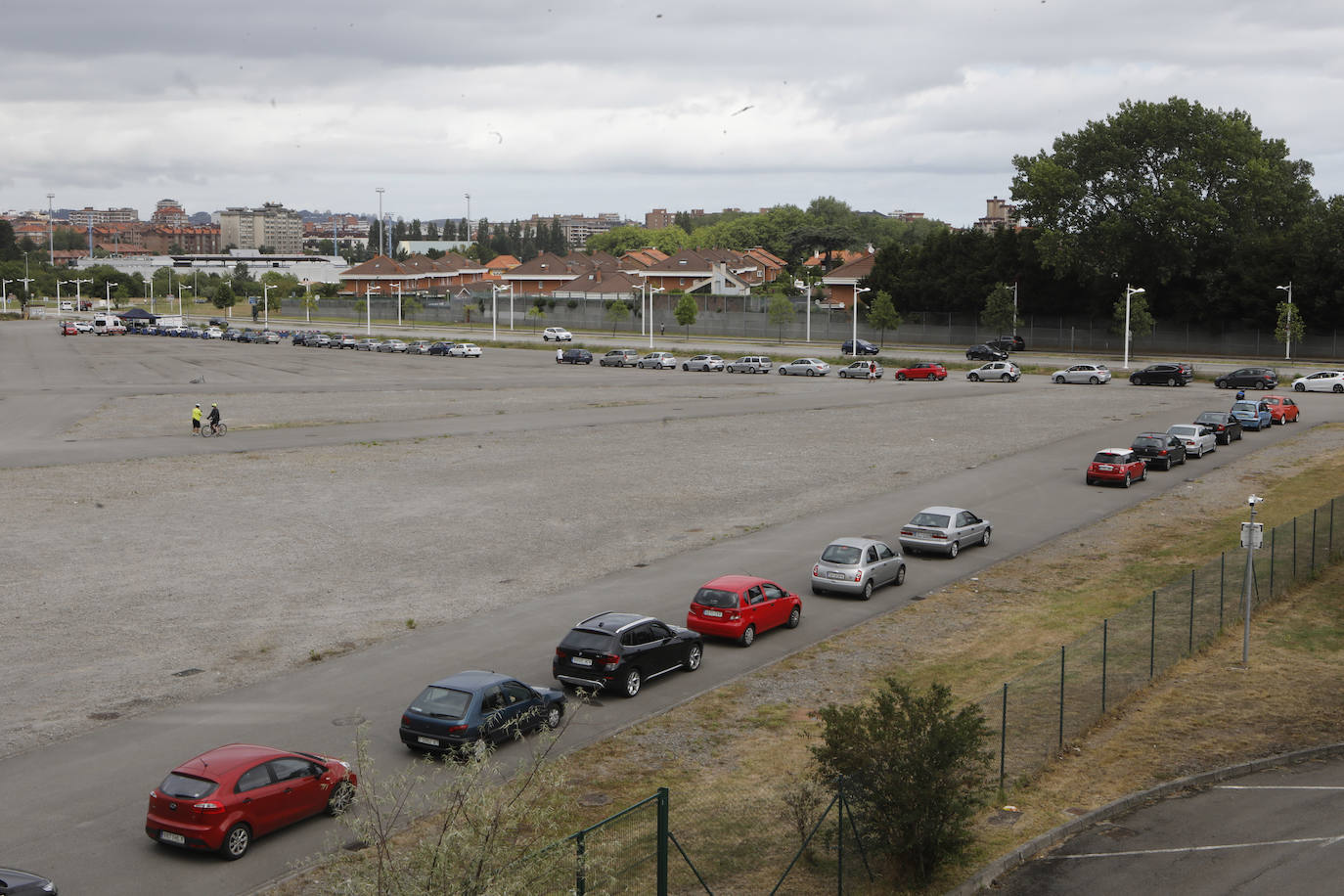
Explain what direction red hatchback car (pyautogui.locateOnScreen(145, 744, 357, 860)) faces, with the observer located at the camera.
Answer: facing away from the viewer and to the right of the viewer

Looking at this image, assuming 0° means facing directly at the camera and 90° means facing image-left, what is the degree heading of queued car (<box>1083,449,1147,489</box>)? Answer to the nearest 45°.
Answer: approximately 225°

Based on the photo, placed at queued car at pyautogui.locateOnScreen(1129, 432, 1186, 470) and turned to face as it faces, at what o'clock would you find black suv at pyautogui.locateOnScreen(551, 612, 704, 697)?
The black suv is roughly at 5 o'clock from the queued car.

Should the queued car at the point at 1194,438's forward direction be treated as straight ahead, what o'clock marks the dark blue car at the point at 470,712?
The dark blue car is roughly at 5 o'clock from the queued car.

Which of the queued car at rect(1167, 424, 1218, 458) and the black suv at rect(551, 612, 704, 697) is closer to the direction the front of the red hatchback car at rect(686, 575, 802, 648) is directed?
the queued car

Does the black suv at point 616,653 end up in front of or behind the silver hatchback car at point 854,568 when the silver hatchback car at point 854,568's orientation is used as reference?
behind

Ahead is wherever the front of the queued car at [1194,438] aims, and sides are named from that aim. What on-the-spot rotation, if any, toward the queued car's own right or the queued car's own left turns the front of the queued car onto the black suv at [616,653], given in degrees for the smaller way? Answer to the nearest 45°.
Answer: approximately 135° to the queued car's own right

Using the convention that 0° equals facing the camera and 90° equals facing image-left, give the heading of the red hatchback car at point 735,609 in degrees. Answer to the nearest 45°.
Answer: approximately 225°

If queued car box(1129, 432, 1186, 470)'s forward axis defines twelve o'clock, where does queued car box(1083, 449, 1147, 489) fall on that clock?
queued car box(1083, 449, 1147, 489) is roughly at 5 o'clock from queued car box(1129, 432, 1186, 470).

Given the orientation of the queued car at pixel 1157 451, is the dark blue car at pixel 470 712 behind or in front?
behind

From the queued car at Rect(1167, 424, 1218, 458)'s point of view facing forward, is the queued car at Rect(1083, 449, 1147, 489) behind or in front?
behind

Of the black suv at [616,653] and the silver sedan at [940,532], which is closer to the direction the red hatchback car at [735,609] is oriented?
the silver sedan
